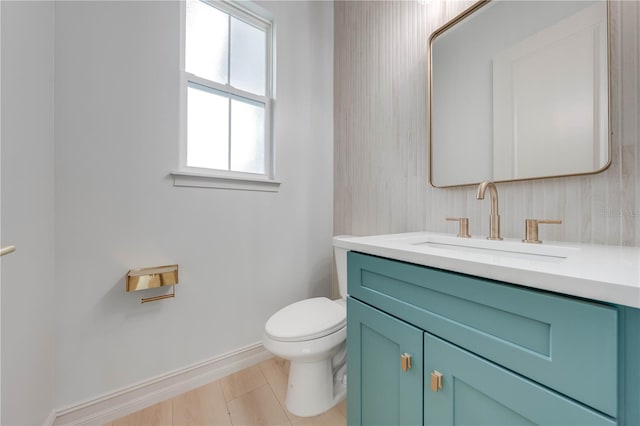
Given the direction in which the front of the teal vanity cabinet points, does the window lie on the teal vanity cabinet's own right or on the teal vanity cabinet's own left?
on the teal vanity cabinet's own right

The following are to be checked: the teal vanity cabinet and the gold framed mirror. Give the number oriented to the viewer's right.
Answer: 0

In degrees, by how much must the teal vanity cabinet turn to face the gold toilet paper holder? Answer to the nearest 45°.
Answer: approximately 45° to its right

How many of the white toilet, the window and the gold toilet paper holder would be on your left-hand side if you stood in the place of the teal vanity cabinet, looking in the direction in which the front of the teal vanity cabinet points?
0

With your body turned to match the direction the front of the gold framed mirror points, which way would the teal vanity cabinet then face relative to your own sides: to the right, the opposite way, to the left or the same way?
the same way

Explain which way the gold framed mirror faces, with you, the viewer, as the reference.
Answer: facing the viewer and to the left of the viewer

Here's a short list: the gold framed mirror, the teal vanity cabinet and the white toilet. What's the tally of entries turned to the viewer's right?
0

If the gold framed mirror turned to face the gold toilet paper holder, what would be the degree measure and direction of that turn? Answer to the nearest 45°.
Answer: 0° — it already faces it

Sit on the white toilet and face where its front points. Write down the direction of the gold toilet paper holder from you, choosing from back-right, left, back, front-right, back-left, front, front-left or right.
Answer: front-right
